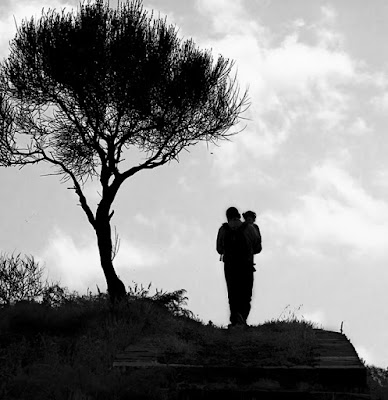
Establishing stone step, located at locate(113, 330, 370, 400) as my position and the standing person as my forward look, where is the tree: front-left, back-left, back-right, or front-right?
front-left

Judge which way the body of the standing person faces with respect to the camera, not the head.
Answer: away from the camera

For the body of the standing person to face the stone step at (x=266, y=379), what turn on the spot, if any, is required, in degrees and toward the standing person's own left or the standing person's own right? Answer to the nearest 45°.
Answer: approximately 180°

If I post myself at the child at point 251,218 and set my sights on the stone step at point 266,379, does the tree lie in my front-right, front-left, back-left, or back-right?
back-right

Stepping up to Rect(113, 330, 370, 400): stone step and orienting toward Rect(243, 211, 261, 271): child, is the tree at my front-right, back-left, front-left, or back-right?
front-left
